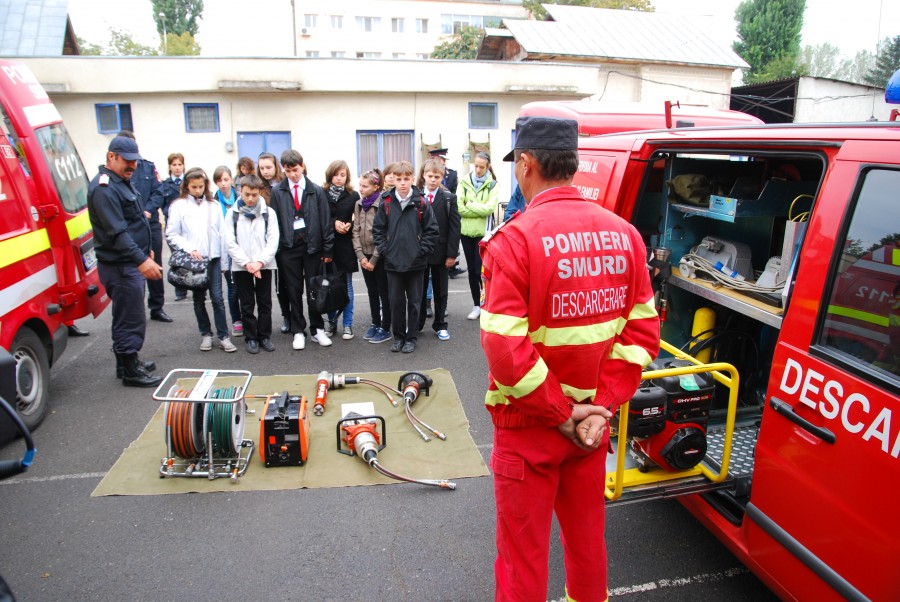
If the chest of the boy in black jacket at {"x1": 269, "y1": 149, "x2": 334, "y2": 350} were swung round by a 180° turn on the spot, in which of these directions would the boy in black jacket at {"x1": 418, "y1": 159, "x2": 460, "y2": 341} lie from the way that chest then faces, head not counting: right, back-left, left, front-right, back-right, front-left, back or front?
right

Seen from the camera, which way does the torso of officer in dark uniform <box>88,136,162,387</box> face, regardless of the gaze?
to the viewer's right

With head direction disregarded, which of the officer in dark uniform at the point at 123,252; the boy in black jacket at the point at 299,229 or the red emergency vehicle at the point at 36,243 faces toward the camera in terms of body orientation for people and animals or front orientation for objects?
the boy in black jacket

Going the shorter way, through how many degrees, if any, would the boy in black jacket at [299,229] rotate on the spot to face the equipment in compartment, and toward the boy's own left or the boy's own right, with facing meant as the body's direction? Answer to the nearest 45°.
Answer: approximately 45° to the boy's own left

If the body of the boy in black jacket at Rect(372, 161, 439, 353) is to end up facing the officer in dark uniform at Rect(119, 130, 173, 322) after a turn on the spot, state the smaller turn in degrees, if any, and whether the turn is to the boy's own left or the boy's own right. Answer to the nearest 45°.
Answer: approximately 135° to the boy's own right

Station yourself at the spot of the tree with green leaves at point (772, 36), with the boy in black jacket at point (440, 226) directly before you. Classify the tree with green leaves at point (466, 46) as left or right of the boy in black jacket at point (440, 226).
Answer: right

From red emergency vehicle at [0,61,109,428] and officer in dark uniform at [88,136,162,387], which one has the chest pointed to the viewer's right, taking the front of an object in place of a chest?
the officer in dark uniform

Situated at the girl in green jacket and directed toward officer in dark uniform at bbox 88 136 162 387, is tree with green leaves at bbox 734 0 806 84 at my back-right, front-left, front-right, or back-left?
back-right

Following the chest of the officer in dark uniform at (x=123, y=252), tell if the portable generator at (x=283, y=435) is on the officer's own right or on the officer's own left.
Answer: on the officer's own right

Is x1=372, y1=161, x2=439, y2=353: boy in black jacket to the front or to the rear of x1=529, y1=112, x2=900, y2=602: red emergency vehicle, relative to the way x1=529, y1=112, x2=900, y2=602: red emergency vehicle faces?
to the rear

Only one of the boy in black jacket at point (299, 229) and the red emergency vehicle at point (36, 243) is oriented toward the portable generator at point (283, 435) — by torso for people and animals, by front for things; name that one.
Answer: the boy in black jacket

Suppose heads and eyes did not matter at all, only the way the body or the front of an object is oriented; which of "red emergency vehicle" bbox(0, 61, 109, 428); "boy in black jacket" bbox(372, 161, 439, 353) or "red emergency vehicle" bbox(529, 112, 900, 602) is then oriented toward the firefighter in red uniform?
the boy in black jacket

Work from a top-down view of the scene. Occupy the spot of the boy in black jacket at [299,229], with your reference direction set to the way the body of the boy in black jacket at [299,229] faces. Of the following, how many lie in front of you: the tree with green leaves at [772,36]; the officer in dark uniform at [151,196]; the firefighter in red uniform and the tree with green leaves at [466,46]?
1

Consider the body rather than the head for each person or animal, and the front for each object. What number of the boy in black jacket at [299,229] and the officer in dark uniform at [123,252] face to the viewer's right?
1
